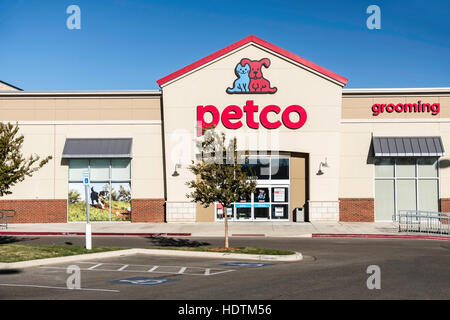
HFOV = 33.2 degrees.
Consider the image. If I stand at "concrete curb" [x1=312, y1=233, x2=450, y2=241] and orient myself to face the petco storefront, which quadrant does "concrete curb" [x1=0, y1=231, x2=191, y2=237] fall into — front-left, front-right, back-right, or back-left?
front-left

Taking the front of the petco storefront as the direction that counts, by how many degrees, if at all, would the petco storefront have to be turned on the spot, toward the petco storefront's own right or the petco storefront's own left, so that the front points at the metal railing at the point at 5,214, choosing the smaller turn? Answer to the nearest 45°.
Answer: approximately 90° to the petco storefront's own right

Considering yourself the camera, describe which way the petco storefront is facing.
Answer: facing the viewer

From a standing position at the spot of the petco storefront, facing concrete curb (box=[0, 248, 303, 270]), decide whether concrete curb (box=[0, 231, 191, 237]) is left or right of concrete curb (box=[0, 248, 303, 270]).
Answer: right

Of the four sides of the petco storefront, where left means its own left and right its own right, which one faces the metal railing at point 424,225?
left

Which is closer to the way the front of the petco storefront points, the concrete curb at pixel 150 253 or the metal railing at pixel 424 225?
the concrete curb

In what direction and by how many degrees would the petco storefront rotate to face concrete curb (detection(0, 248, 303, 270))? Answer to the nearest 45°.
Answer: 0° — it already faces it

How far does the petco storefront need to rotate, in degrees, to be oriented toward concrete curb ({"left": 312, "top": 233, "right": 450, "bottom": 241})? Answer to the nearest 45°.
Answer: approximately 45° to its left
